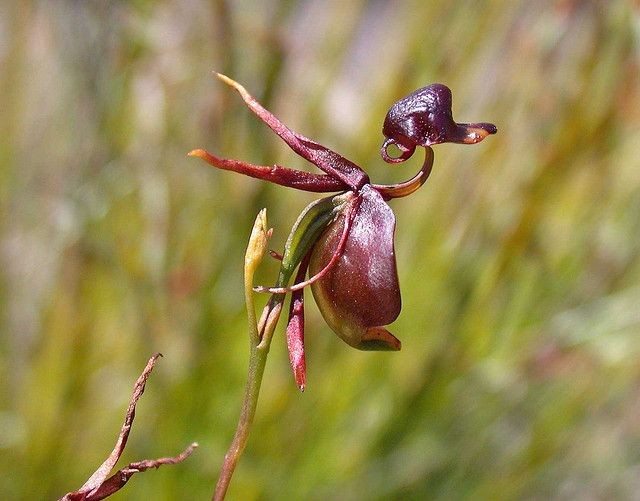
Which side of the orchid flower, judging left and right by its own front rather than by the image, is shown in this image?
right
